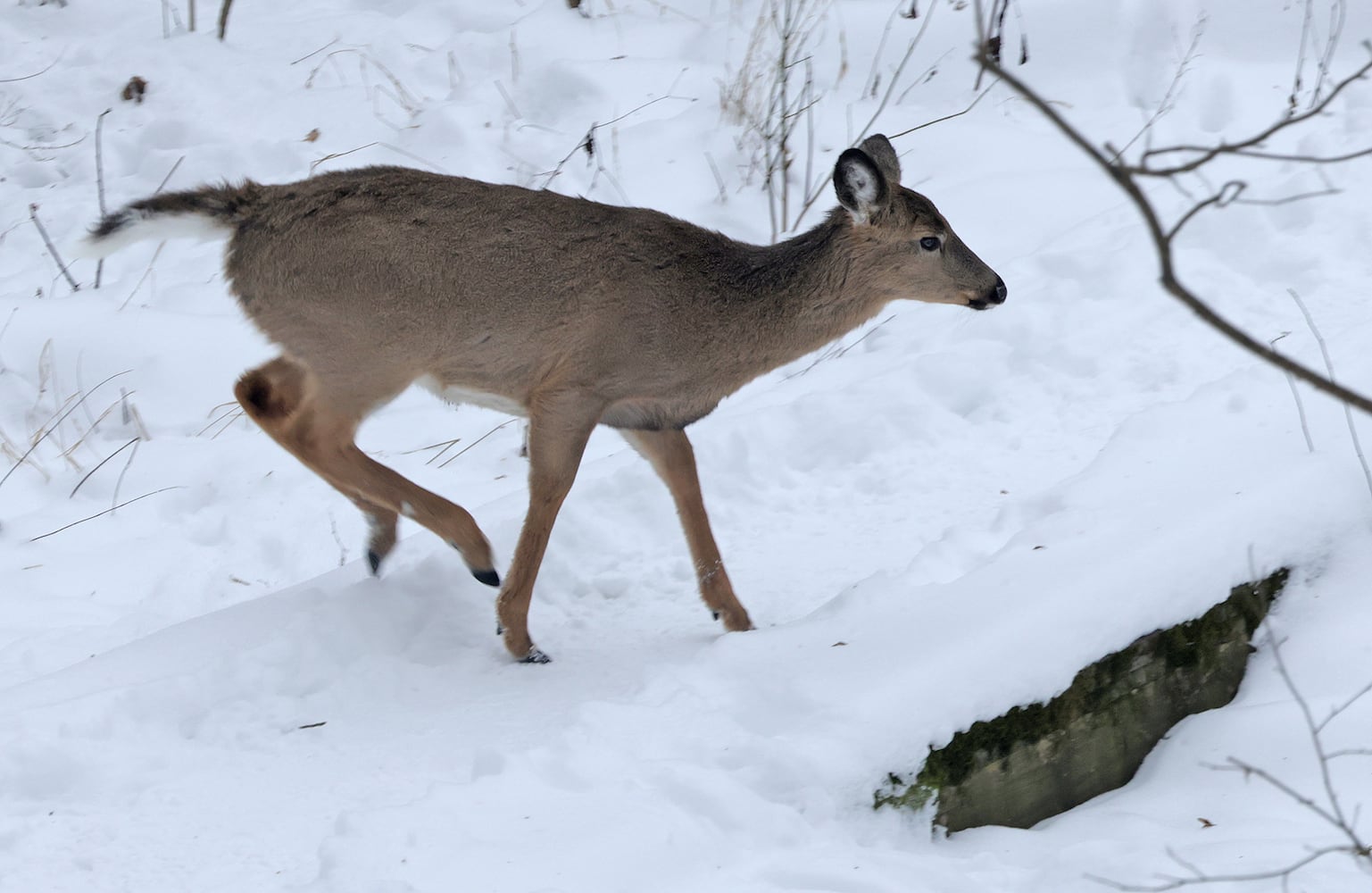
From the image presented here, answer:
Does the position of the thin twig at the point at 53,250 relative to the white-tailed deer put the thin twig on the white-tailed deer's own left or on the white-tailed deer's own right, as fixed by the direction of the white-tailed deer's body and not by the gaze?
on the white-tailed deer's own left

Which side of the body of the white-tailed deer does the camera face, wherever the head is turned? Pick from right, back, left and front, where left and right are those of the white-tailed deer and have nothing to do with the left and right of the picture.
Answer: right

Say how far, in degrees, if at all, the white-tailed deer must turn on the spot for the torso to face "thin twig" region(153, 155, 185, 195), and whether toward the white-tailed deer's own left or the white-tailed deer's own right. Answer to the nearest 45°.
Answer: approximately 135° to the white-tailed deer's own left

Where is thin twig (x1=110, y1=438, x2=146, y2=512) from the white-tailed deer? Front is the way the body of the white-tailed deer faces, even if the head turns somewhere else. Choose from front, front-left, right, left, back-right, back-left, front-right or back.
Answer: back-left

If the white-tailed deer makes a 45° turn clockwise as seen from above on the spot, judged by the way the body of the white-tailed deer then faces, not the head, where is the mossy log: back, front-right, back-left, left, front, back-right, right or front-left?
front

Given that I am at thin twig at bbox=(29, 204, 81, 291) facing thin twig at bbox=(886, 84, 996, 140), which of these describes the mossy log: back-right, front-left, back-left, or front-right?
front-right

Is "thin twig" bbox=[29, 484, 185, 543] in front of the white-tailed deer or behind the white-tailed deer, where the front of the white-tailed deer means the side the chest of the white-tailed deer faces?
behind

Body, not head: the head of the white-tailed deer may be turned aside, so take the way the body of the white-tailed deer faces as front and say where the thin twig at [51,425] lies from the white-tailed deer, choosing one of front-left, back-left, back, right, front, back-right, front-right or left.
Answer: back-left

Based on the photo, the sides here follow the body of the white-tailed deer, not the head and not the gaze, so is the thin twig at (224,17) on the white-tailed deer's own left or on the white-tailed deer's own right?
on the white-tailed deer's own left

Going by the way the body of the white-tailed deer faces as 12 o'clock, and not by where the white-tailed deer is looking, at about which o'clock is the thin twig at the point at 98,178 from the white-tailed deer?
The thin twig is roughly at 8 o'clock from the white-tailed deer.
